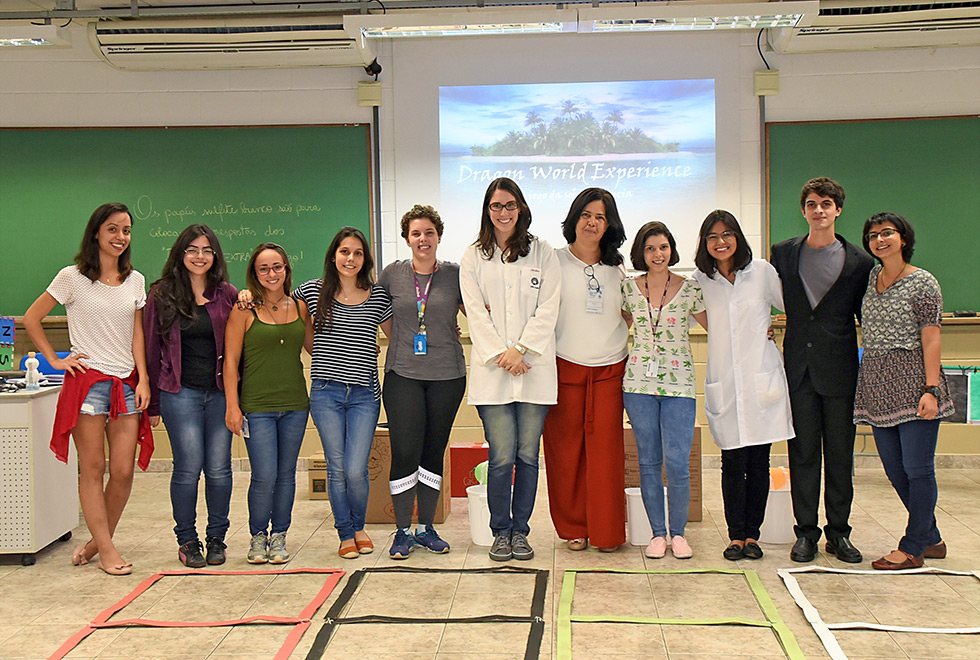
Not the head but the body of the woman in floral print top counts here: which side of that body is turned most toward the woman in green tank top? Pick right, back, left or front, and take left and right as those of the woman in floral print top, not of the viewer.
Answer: right

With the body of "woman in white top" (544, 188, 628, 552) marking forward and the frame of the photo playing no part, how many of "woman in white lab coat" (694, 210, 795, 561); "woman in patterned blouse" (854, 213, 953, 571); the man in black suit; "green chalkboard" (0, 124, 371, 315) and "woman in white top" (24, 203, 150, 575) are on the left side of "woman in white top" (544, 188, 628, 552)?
3

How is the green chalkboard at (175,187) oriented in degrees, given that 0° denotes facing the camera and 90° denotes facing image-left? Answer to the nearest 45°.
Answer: approximately 0°

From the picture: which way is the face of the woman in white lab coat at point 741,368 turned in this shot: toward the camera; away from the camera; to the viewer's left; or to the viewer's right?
toward the camera

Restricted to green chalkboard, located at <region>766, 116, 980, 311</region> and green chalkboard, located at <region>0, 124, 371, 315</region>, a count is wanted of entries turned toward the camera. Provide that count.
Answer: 2

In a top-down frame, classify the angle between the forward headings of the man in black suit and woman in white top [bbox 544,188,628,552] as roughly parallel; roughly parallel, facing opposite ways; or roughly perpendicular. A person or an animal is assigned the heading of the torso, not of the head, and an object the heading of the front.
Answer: roughly parallel

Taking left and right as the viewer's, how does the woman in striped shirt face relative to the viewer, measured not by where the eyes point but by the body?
facing the viewer

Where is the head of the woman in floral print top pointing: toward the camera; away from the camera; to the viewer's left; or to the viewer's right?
toward the camera

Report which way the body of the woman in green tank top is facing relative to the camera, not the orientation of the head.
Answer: toward the camera

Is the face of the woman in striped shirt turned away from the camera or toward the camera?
toward the camera

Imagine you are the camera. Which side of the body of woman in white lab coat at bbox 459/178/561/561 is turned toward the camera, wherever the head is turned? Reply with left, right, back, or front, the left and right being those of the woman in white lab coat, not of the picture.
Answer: front

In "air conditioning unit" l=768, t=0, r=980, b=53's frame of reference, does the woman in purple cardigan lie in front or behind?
in front

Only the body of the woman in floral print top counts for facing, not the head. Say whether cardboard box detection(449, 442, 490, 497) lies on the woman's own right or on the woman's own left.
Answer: on the woman's own right

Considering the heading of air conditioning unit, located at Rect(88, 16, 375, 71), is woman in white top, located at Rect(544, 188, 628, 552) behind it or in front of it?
in front
